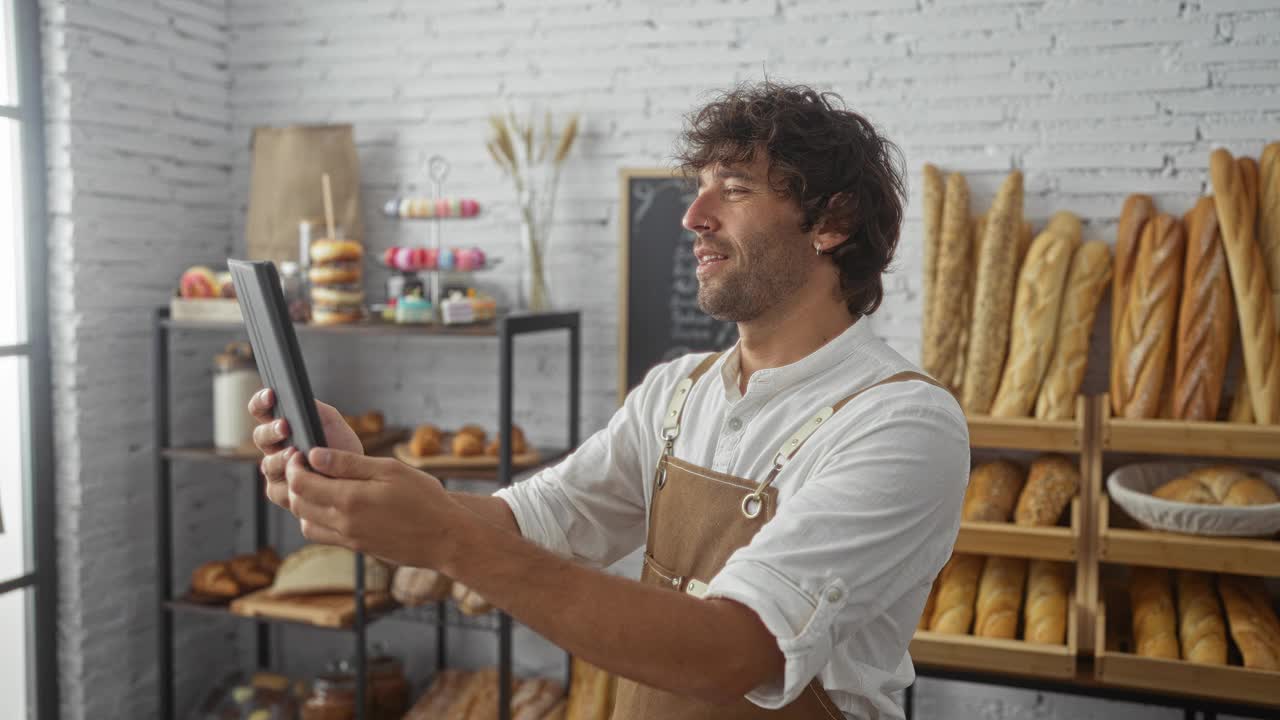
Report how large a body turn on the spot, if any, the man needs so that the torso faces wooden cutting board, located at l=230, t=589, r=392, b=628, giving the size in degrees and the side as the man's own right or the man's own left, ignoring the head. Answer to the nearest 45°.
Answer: approximately 90° to the man's own right

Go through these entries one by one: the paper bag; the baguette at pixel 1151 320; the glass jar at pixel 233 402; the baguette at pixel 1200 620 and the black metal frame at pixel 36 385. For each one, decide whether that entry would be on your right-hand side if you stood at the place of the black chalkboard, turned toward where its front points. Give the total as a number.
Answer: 3

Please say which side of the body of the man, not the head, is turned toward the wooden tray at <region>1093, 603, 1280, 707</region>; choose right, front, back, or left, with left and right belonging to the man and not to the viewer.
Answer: back

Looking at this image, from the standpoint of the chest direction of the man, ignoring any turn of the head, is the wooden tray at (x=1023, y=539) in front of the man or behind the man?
behind

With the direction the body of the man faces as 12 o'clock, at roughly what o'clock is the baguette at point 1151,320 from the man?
The baguette is roughly at 6 o'clock from the man.

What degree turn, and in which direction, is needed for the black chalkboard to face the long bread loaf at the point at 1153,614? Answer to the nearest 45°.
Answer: approximately 45° to its left

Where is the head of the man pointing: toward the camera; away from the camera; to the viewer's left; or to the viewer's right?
to the viewer's left

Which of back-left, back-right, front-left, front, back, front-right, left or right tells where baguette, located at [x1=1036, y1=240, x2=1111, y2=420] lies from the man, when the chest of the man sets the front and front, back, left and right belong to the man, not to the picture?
back

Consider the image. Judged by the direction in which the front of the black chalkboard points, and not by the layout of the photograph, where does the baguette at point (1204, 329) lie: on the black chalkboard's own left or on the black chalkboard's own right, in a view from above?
on the black chalkboard's own left

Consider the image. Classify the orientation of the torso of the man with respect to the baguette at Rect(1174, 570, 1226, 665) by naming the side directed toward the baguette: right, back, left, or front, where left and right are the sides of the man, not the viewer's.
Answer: back

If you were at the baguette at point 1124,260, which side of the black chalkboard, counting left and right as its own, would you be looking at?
left

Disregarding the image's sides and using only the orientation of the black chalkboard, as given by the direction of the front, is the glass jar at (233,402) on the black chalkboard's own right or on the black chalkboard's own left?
on the black chalkboard's own right

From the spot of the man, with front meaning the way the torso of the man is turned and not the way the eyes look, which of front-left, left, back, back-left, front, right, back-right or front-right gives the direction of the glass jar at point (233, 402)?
right

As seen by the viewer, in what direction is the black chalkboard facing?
toward the camera

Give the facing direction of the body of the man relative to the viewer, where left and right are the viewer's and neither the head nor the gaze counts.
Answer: facing the viewer and to the left of the viewer

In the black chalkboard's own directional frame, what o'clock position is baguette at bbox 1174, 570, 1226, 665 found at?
The baguette is roughly at 10 o'clock from the black chalkboard.

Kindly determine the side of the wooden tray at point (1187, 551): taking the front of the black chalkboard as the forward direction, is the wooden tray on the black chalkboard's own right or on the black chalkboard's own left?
on the black chalkboard's own left
